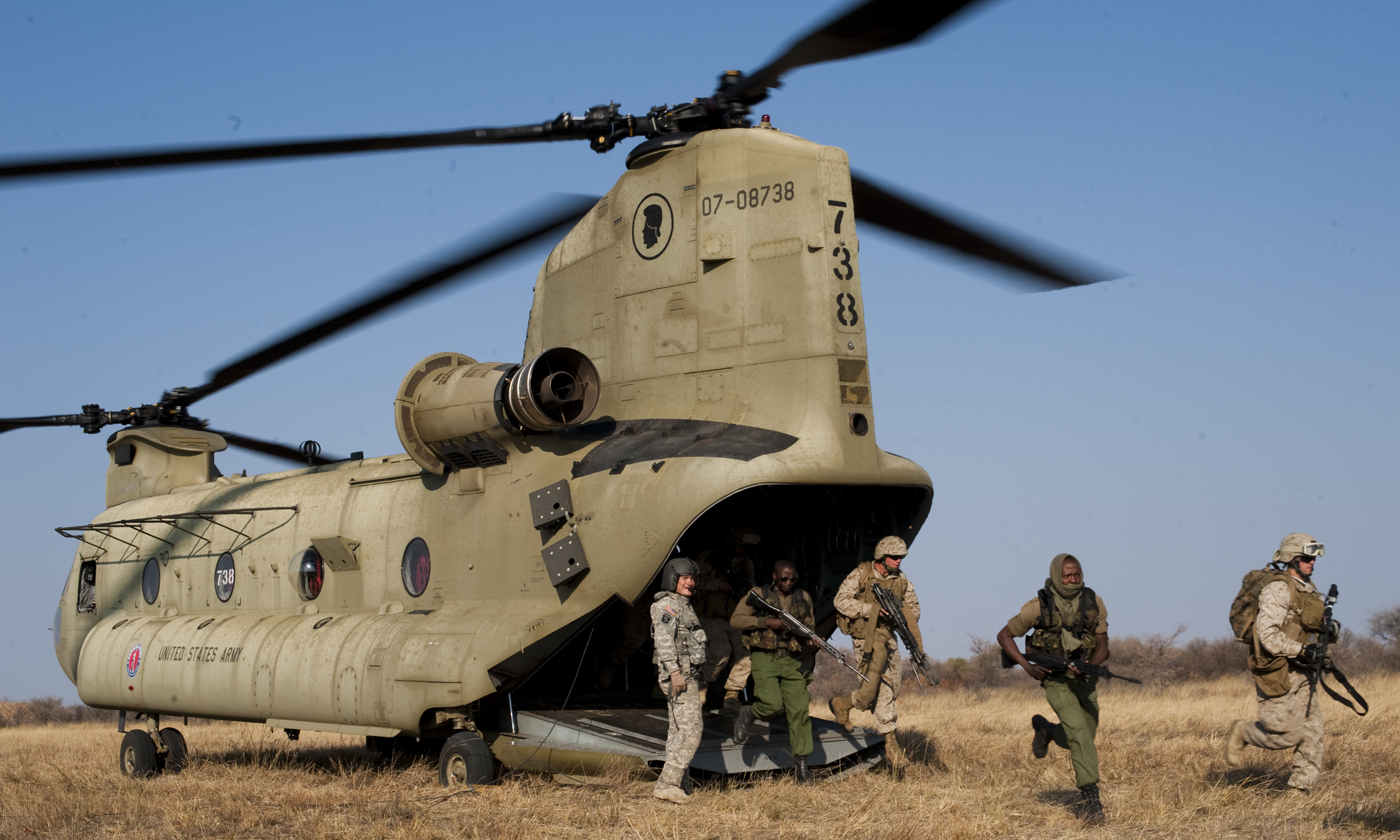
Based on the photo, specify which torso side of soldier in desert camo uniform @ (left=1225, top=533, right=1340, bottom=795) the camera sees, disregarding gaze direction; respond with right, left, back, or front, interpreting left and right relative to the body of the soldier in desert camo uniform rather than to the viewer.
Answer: right

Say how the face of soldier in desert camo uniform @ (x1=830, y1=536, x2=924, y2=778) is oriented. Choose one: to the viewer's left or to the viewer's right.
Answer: to the viewer's right

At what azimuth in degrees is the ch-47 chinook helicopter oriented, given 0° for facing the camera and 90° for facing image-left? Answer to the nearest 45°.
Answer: approximately 135°

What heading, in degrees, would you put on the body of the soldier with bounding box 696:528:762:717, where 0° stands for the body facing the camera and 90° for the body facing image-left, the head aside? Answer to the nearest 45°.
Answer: approximately 315°

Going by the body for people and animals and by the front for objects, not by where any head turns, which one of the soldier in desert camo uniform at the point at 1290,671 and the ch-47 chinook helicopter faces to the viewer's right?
the soldier in desert camo uniform

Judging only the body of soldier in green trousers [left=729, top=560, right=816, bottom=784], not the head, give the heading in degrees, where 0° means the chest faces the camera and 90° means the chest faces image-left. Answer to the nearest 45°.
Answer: approximately 315°

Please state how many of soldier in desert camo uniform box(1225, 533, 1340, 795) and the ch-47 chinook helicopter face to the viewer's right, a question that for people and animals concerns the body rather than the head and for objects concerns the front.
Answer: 1
